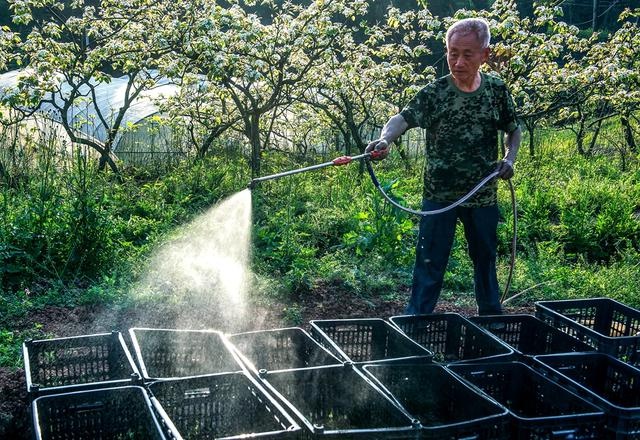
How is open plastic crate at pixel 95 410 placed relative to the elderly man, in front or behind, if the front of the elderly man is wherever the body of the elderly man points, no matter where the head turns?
in front

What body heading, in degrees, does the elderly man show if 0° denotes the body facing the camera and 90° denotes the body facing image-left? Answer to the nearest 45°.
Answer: approximately 0°

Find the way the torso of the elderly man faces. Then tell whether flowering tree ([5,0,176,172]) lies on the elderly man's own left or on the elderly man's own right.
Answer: on the elderly man's own right

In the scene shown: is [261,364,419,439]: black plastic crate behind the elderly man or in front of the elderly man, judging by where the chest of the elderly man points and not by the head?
in front

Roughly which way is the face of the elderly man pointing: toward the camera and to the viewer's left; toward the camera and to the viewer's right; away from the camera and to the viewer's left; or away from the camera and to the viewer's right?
toward the camera and to the viewer's left
